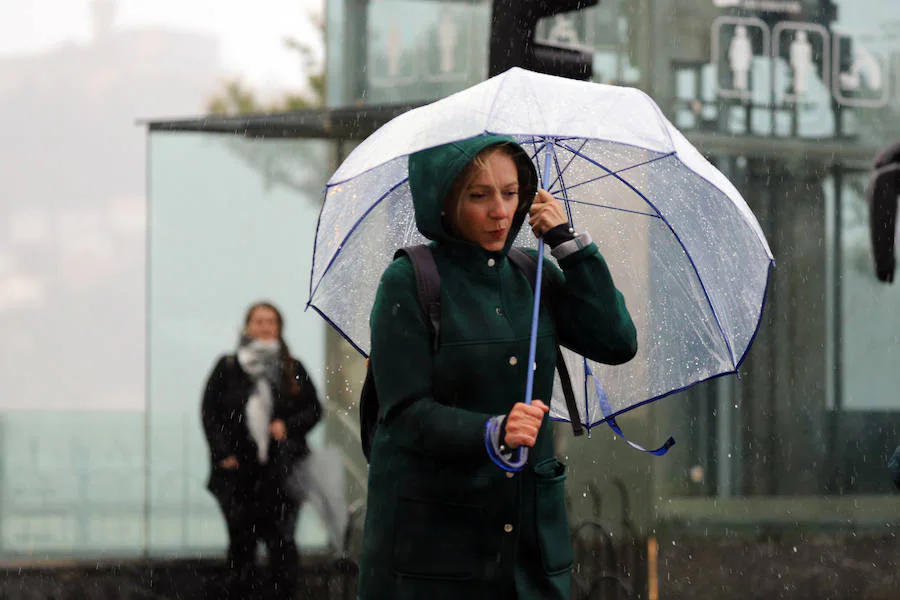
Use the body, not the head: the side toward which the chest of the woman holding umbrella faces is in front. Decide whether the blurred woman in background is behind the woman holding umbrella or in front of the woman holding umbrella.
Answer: behind

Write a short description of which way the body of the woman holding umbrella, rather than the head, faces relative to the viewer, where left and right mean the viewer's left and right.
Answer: facing the viewer and to the right of the viewer

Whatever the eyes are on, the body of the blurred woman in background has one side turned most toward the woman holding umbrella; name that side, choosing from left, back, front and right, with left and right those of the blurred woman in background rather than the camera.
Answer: front

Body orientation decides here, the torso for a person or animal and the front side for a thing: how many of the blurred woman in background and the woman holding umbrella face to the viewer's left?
0

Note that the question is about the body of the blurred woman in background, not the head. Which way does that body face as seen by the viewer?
toward the camera
